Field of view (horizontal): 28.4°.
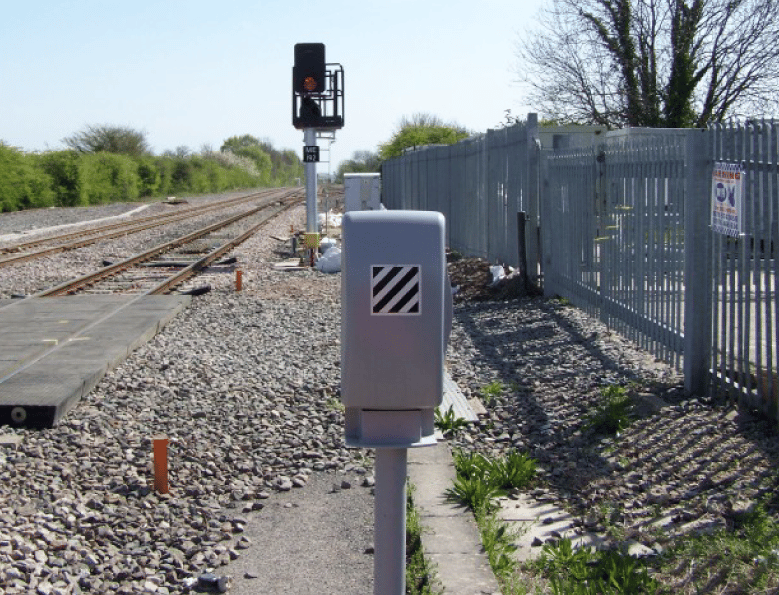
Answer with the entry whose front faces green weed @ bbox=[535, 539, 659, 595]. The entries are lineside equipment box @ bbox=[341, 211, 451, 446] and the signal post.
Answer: the signal post

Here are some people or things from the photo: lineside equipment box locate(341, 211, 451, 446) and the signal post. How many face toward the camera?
2

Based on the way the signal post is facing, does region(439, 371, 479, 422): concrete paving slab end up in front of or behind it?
in front

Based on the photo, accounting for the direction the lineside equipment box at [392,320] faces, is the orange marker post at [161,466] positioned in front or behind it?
behind

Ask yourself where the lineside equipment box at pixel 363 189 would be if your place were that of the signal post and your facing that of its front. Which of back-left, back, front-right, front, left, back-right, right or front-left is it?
back

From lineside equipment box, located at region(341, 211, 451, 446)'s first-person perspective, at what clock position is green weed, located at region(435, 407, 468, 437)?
The green weed is roughly at 6 o'clock from the lineside equipment box.

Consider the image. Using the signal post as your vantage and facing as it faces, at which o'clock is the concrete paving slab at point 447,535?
The concrete paving slab is roughly at 12 o'clock from the signal post.

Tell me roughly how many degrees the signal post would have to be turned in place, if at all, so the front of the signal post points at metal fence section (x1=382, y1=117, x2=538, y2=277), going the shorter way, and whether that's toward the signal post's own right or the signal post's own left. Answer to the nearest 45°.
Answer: approximately 45° to the signal post's own left

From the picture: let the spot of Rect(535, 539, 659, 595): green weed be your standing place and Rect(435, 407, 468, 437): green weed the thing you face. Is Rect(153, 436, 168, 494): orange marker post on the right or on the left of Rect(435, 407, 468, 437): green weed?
left

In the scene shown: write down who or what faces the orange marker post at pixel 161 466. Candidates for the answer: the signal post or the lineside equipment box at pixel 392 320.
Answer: the signal post

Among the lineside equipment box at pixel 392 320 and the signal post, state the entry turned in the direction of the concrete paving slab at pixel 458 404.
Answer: the signal post

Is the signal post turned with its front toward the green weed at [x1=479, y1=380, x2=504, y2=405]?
yes
